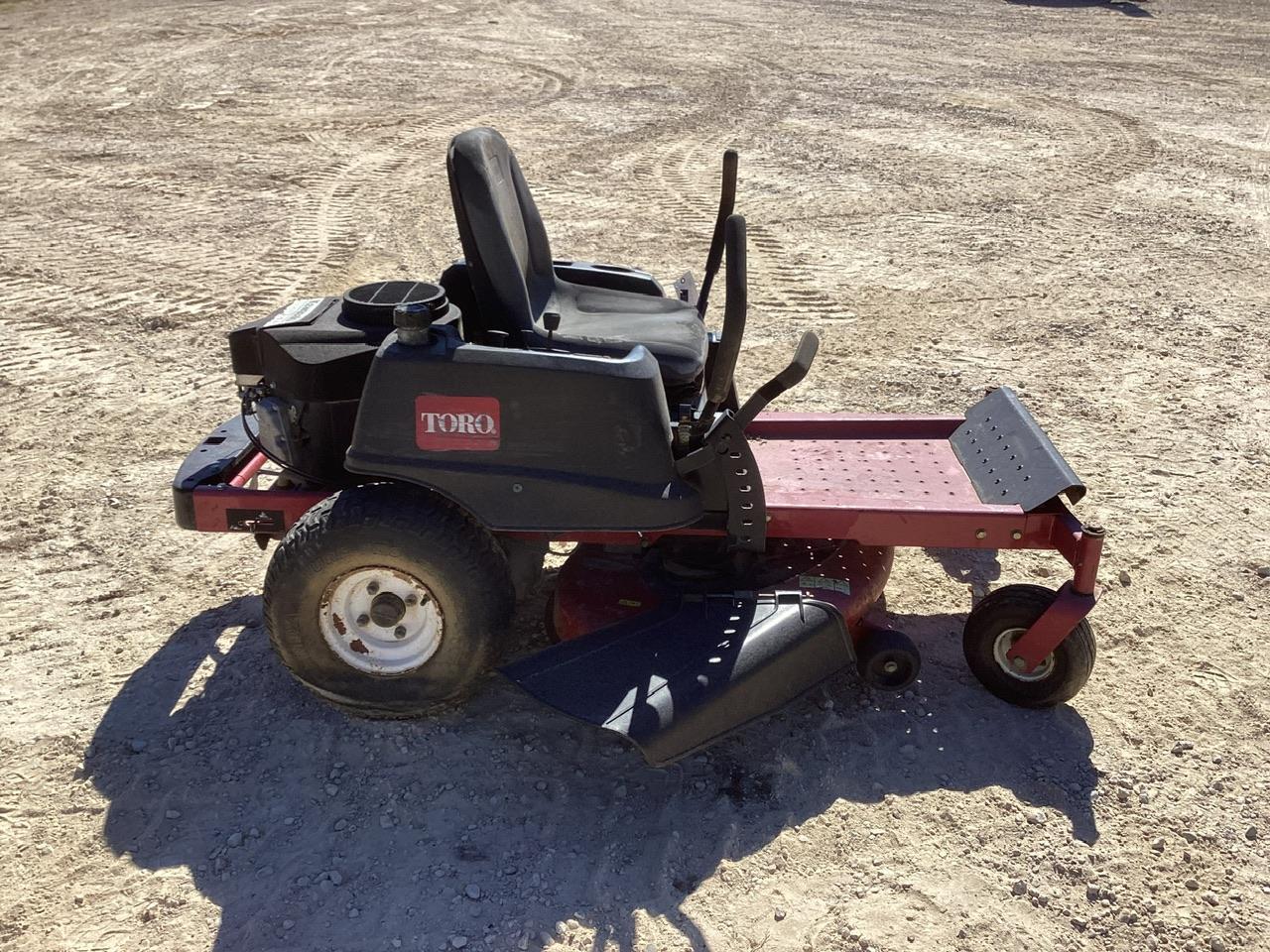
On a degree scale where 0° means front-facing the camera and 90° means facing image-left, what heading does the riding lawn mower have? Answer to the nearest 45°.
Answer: approximately 270°
